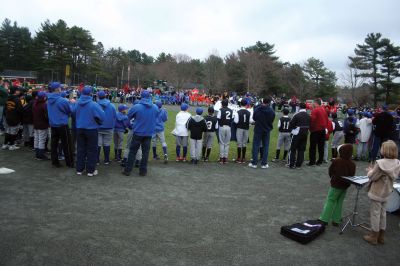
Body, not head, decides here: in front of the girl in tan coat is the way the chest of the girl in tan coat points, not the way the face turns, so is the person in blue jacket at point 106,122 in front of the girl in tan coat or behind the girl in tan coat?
in front

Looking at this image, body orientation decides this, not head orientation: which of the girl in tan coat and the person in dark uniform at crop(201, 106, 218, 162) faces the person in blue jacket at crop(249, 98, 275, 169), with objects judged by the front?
the girl in tan coat

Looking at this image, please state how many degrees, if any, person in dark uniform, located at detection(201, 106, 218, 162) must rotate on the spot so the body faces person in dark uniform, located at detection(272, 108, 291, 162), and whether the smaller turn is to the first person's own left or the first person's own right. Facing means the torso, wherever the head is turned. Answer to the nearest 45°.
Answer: approximately 90° to the first person's own right

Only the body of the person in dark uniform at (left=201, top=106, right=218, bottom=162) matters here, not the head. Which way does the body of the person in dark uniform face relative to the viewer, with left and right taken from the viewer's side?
facing away from the viewer

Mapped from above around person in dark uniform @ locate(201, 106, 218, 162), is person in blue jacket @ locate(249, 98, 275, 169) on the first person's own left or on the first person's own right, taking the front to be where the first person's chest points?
on the first person's own right

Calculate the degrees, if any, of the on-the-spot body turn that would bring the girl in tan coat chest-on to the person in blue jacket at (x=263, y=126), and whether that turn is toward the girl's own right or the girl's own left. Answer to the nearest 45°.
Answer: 0° — they already face them

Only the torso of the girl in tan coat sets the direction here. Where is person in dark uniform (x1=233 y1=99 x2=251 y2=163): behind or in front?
in front

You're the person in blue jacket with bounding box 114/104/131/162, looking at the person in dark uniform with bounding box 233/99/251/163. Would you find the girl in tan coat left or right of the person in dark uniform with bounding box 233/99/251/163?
right

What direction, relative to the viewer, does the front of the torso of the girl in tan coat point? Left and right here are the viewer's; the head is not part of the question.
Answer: facing away from the viewer and to the left of the viewer

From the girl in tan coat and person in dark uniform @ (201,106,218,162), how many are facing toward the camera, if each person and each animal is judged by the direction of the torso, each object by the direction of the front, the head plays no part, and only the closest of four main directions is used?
0

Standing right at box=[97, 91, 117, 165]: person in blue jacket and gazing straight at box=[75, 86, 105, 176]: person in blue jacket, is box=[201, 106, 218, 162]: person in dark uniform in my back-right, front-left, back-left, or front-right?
back-left

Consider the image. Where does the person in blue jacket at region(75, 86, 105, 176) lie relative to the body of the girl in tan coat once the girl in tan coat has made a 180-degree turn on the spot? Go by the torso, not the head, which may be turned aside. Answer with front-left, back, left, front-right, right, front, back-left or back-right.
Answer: back-right

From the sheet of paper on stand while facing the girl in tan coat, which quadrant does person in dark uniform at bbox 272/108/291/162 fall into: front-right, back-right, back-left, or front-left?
back-left
